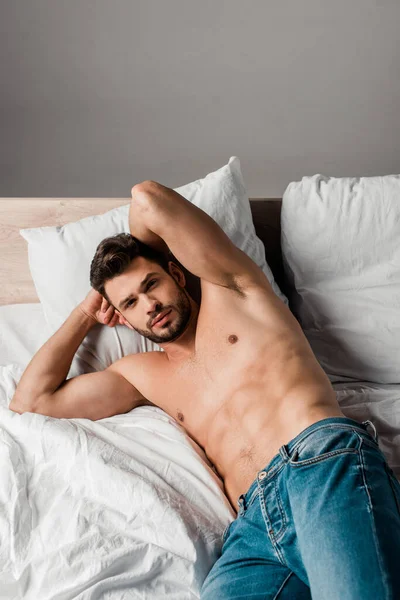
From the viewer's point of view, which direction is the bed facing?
toward the camera
